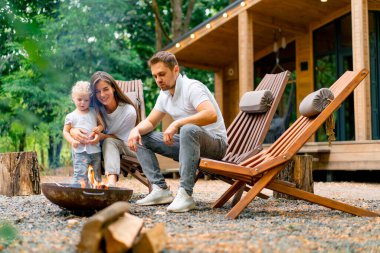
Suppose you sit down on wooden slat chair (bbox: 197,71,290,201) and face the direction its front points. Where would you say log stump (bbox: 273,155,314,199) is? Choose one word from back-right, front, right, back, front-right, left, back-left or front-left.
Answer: back

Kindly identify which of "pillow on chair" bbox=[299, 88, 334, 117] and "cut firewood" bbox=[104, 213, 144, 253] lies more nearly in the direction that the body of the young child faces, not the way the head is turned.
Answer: the cut firewood

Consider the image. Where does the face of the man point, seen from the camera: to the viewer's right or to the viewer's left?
to the viewer's left

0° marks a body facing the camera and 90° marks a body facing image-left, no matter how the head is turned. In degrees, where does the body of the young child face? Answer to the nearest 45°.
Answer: approximately 0°

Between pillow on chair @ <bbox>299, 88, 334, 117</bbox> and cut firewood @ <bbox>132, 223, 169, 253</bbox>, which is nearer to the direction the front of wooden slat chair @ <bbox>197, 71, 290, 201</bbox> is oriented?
the cut firewood

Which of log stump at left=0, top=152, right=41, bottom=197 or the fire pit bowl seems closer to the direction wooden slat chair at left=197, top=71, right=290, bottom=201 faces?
the fire pit bowl
